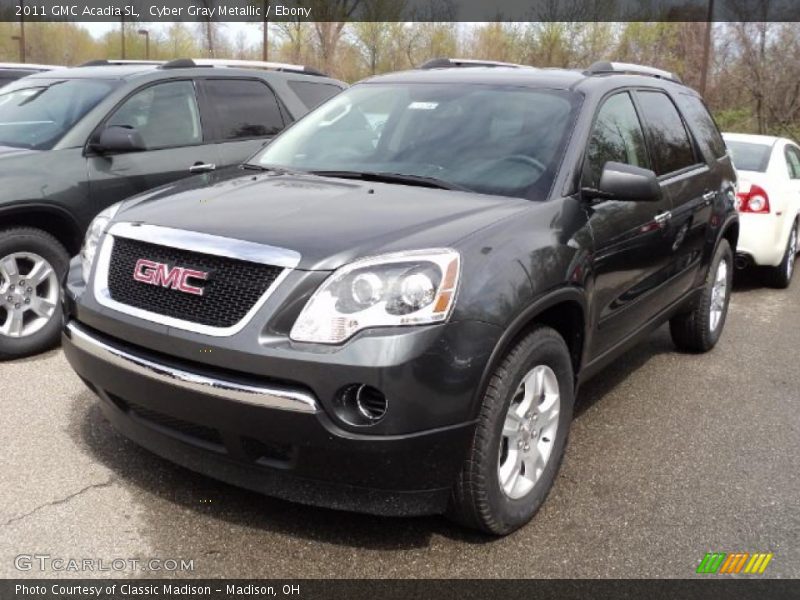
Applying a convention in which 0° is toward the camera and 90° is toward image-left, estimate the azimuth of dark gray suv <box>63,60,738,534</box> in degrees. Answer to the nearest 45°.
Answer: approximately 45°

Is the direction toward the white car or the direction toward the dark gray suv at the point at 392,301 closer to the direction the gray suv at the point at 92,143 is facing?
the dark gray suv

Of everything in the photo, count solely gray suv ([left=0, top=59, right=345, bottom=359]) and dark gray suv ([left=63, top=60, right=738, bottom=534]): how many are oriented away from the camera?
0

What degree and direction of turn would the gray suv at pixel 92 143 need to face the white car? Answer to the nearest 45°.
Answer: approximately 135° to its left

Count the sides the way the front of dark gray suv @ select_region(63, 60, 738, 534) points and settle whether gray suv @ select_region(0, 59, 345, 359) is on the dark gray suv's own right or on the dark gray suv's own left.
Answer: on the dark gray suv's own right

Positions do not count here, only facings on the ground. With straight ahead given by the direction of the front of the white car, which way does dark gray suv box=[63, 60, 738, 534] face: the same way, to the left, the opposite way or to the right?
the opposite way

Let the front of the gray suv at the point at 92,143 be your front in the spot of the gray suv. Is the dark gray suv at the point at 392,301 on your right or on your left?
on your left

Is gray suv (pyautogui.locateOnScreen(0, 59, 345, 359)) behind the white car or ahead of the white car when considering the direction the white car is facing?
behind

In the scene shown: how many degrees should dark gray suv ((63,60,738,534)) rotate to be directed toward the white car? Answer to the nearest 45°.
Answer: approximately 180°

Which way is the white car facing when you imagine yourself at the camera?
facing away from the viewer and to the right of the viewer
